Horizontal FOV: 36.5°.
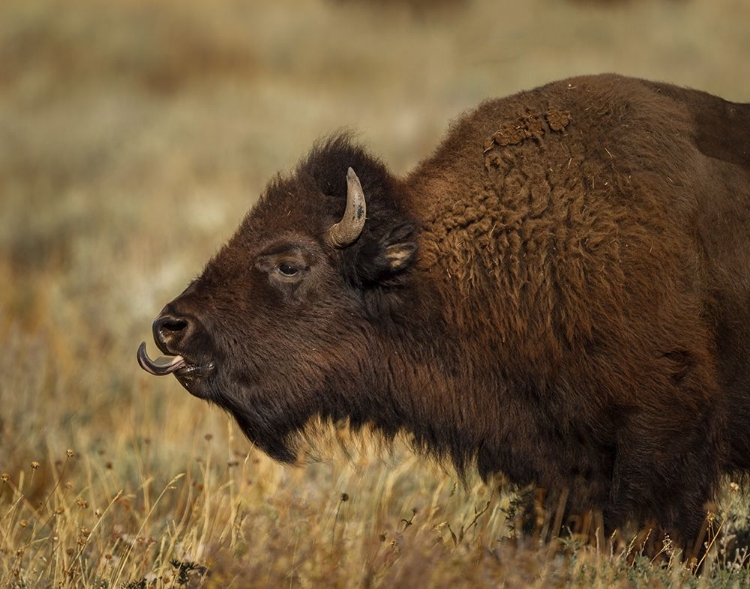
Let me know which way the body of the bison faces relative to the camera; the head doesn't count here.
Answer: to the viewer's left
